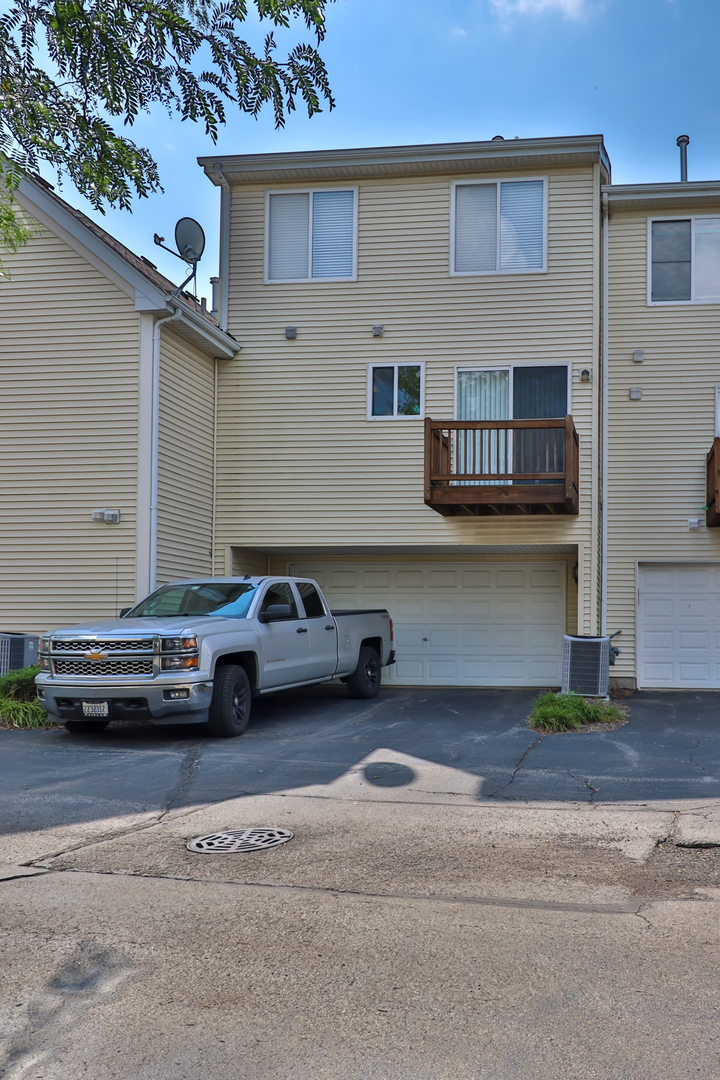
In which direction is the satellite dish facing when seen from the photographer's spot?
facing away from the viewer and to the left of the viewer

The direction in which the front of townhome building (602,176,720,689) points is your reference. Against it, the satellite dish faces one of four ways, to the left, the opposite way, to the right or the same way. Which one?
to the right

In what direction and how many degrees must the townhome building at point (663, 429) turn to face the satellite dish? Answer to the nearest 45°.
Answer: approximately 90° to its right

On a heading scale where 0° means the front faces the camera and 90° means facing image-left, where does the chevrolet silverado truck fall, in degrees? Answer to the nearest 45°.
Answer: approximately 45°

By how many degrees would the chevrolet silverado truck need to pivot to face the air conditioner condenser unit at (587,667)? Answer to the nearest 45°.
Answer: approximately 180°

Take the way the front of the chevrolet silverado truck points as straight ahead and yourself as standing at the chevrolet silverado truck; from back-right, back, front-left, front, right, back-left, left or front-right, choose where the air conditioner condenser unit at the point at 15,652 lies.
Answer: right

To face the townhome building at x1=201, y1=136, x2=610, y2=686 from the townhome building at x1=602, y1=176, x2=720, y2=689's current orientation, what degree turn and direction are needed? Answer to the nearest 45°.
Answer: approximately 90° to its right

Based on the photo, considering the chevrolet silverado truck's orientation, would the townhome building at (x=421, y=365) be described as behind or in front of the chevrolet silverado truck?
behind

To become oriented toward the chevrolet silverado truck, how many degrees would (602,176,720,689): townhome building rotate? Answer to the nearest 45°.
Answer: approximately 45° to its right
